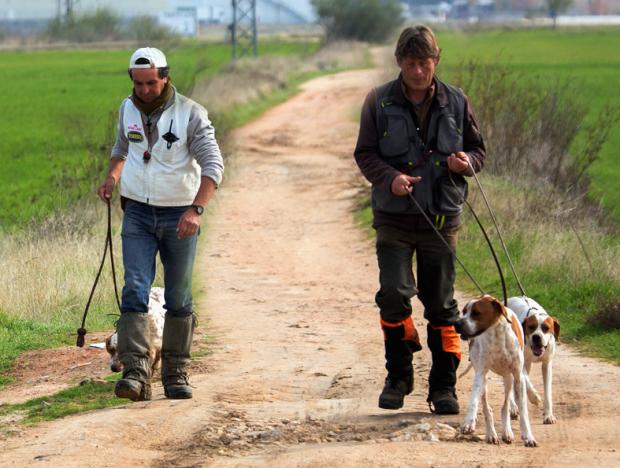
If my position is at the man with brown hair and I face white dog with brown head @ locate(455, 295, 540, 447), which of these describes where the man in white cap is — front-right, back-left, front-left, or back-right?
back-right

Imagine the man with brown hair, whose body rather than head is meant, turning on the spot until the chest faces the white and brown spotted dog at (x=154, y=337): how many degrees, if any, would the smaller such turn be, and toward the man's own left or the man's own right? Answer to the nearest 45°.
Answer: approximately 135° to the man's own right

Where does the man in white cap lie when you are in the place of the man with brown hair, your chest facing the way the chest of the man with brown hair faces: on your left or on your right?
on your right

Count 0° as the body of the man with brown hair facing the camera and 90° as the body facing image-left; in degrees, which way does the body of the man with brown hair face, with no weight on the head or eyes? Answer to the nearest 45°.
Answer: approximately 0°
